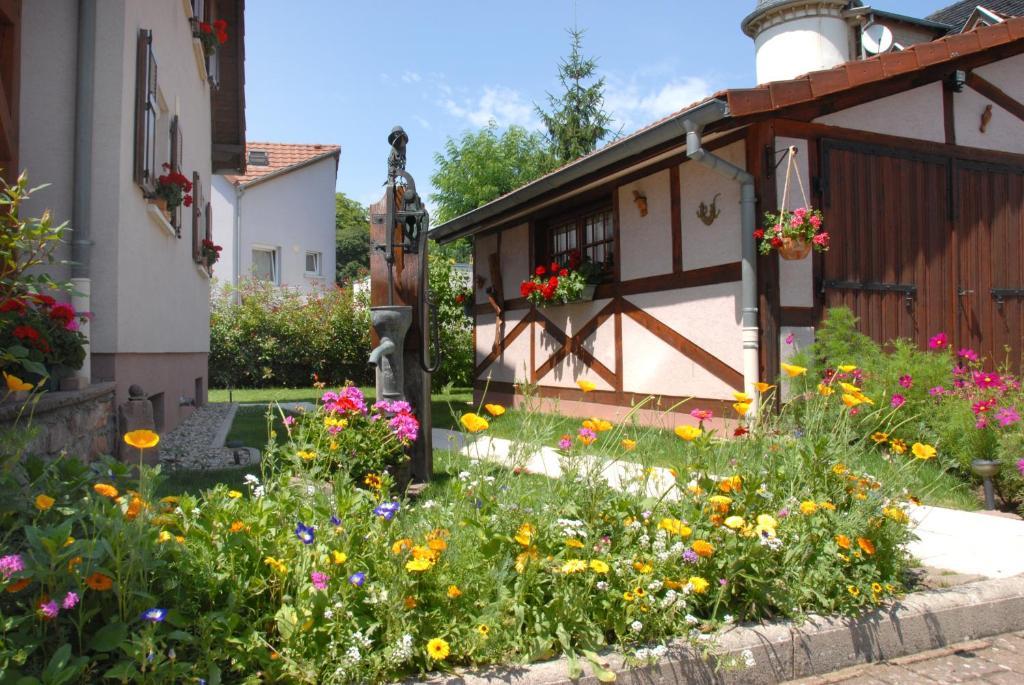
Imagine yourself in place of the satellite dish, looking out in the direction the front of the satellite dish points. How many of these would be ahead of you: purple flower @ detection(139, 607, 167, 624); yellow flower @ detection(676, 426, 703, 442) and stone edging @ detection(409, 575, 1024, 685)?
3

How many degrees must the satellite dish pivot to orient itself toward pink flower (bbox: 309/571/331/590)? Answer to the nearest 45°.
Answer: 0° — it already faces it

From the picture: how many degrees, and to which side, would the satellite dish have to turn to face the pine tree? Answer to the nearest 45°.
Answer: approximately 135° to its right

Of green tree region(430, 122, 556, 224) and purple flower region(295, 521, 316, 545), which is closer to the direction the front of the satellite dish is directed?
the purple flower

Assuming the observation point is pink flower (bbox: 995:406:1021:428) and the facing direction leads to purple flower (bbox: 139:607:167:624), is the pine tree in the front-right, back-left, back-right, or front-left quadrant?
back-right

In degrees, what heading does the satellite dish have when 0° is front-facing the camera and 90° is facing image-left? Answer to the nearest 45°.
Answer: approximately 0°

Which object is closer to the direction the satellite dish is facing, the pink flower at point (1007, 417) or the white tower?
the pink flower

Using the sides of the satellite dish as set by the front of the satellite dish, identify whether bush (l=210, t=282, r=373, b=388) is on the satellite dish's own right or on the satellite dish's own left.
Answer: on the satellite dish's own right

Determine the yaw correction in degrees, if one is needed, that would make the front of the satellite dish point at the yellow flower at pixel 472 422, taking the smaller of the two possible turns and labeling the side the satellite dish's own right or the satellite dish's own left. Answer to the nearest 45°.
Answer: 0° — it already faces it

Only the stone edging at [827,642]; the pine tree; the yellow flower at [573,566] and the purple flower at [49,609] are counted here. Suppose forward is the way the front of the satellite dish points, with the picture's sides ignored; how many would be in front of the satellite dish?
3
